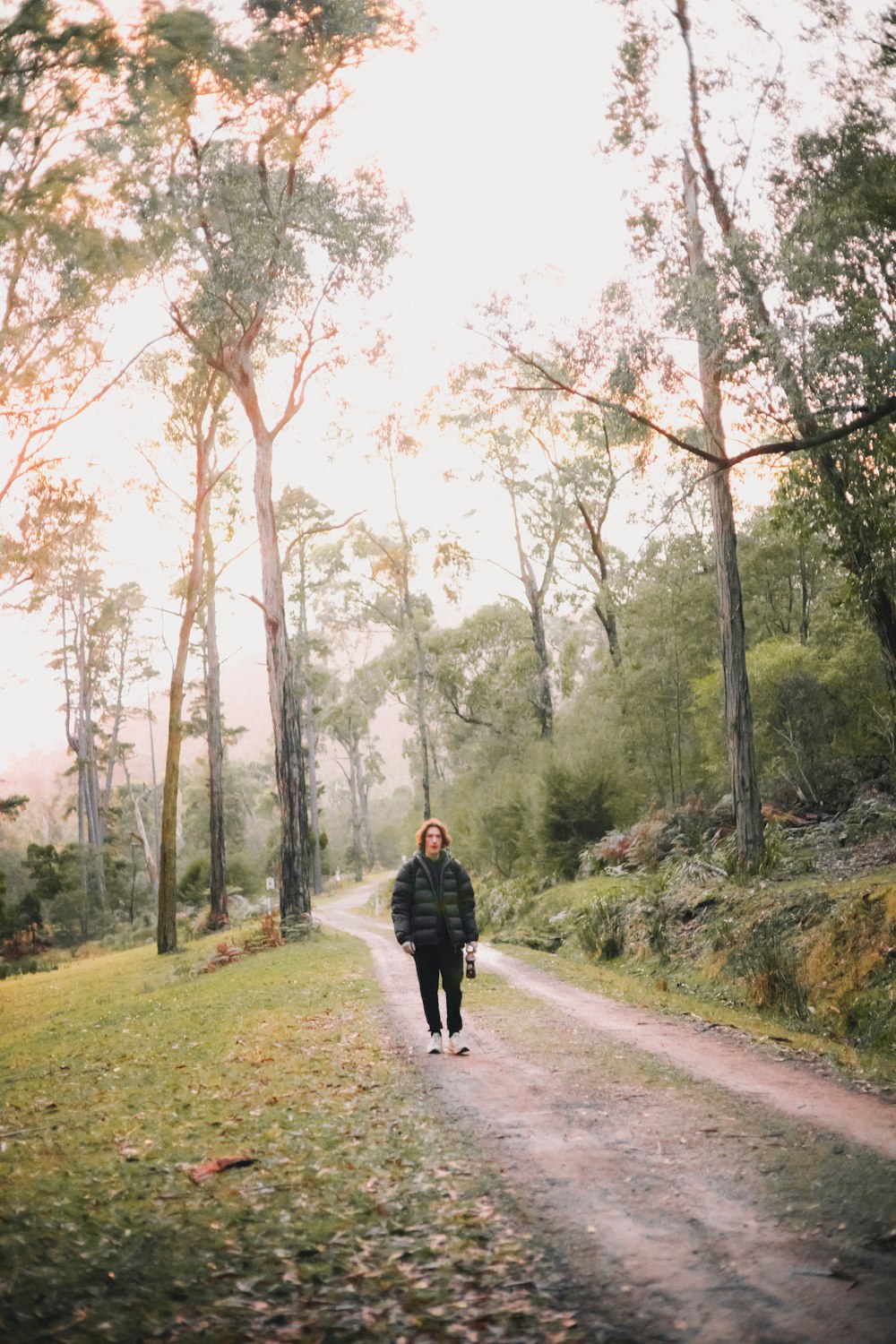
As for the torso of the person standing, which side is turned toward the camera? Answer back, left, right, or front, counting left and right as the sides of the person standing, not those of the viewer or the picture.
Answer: front

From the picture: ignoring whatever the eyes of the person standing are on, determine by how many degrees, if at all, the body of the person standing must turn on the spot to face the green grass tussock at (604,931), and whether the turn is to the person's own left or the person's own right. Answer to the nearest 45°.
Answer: approximately 180°

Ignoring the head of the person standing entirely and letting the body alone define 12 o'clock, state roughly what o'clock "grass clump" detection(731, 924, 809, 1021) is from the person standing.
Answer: The grass clump is roughly at 8 o'clock from the person standing.

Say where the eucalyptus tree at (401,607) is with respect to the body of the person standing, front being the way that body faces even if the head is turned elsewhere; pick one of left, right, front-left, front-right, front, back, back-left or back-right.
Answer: back

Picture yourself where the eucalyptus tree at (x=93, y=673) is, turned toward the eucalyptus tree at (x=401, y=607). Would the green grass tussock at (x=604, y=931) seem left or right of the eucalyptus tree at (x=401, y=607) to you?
right

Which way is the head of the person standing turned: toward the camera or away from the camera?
toward the camera

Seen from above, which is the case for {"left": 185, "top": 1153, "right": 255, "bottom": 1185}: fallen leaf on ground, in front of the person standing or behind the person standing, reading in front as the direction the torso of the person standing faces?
in front

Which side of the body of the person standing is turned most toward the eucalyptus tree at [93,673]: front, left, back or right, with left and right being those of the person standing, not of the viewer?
back

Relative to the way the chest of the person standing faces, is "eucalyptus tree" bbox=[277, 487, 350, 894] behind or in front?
behind

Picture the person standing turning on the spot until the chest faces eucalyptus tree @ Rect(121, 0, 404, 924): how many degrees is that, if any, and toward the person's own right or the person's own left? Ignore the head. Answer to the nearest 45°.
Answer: approximately 180°
